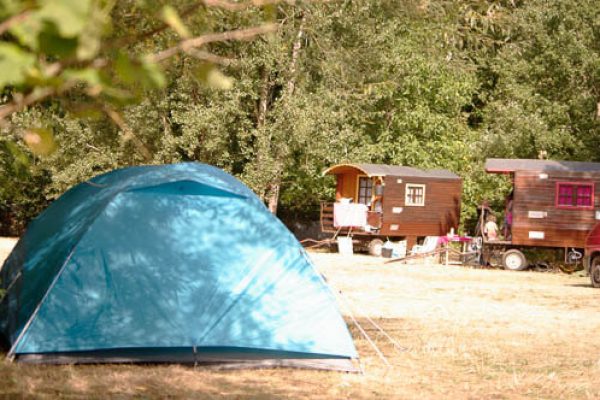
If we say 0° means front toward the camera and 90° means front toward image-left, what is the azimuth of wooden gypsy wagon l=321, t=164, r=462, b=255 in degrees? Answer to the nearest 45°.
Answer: approximately 45°

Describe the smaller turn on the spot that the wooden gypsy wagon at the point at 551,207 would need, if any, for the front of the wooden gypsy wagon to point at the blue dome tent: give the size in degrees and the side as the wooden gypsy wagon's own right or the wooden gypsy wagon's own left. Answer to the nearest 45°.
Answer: approximately 90° to the wooden gypsy wagon's own left

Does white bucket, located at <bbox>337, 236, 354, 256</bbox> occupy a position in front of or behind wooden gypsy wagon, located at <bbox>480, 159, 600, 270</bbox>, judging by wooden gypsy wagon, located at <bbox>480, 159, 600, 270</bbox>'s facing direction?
in front

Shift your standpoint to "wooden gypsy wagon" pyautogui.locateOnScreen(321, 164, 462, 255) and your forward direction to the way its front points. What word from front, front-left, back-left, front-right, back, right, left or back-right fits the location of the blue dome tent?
front-left

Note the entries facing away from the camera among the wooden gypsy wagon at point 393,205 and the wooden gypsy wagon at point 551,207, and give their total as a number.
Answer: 0

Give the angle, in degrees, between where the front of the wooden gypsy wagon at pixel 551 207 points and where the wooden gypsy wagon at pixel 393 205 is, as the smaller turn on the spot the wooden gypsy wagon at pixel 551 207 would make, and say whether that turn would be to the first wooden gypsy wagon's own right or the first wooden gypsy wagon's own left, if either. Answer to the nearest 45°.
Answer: approximately 45° to the first wooden gypsy wagon's own right

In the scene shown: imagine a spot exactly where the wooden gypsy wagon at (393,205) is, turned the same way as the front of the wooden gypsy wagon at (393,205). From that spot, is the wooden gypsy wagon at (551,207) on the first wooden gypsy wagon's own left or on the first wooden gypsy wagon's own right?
on the first wooden gypsy wagon's own left

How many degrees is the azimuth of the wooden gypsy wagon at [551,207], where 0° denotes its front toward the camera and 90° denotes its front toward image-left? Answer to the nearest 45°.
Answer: approximately 90°

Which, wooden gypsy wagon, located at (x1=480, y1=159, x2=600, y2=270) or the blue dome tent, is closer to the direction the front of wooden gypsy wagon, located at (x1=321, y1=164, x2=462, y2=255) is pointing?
the blue dome tent

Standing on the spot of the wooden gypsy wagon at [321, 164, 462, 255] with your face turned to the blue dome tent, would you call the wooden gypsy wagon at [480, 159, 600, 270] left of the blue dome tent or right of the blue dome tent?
left

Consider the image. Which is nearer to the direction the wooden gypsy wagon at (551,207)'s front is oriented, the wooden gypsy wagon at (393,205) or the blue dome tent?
the wooden gypsy wagon

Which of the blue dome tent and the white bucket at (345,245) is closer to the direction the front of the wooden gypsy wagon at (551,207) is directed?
the white bucket

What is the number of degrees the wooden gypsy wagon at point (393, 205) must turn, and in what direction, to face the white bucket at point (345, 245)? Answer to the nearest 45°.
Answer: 0° — it already faces it
